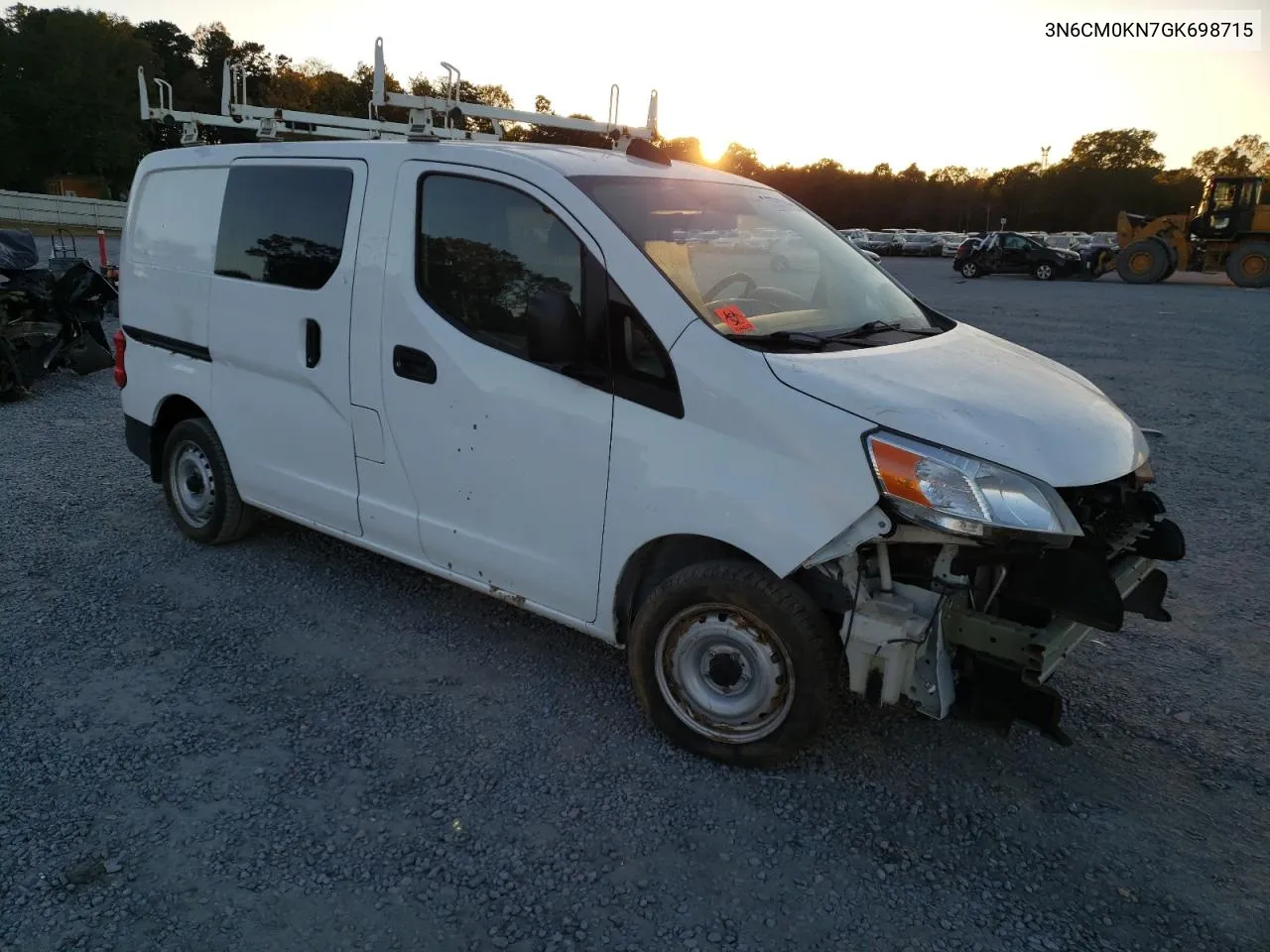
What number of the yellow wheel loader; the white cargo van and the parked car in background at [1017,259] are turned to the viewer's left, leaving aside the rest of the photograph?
1

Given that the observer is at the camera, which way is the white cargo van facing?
facing the viewer and to the right of the viewer

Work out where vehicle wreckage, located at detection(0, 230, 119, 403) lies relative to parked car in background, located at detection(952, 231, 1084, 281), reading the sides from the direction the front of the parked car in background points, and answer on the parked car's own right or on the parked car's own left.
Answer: on the parked car's own right

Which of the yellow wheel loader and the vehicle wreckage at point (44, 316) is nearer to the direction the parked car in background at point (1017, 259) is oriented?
the yellow wheel loader

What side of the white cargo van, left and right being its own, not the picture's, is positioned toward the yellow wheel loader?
left

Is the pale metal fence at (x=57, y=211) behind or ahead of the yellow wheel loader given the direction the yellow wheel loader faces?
ahead

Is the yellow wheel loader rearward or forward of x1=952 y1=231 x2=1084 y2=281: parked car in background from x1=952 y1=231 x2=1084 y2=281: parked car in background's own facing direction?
forward

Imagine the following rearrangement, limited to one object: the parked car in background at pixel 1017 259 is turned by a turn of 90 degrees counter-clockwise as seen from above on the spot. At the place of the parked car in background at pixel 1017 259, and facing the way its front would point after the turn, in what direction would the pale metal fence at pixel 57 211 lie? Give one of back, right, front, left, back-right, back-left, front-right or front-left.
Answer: back-left

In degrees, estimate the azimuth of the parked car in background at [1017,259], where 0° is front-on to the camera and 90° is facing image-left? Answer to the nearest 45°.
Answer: approximately 315°

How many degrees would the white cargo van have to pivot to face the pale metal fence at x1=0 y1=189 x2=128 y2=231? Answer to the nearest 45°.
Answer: approximately 180°

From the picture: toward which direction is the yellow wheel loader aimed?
to the viewer's left

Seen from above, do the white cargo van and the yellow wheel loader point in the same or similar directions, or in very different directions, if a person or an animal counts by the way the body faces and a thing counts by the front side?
very different directions

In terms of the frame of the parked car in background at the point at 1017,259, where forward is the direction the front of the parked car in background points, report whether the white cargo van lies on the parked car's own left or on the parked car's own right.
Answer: on the parked car's own right

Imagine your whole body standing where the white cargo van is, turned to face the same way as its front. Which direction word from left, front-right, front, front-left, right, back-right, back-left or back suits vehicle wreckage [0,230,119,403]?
back
